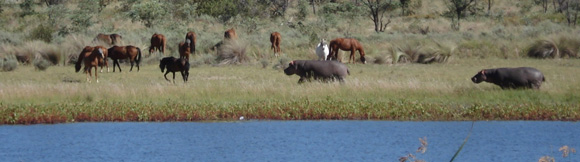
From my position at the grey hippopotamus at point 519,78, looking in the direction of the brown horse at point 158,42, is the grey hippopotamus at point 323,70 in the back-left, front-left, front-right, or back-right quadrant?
front-left

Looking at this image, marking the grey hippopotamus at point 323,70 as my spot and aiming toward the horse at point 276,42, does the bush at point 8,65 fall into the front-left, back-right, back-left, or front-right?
front-left

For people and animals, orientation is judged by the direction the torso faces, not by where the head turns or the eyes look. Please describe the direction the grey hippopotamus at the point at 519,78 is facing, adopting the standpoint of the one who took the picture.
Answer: facing to the left of the viewer

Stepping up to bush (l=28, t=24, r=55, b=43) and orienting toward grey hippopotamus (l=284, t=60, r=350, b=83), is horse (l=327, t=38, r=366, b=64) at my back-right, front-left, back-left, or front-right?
front-left

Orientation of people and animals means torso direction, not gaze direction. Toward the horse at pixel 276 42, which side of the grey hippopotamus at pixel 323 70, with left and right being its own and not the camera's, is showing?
right

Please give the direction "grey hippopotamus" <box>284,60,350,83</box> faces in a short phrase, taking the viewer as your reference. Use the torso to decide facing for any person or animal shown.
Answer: facing to the left of the viewer

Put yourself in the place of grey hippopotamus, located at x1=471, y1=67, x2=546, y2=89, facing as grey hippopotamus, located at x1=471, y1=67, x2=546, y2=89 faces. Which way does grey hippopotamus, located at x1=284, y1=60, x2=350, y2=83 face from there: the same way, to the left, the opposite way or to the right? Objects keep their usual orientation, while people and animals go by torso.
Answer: the same way

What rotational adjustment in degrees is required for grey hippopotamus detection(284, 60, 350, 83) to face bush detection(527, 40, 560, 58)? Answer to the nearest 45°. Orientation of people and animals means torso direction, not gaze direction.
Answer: approximately 135° to its right

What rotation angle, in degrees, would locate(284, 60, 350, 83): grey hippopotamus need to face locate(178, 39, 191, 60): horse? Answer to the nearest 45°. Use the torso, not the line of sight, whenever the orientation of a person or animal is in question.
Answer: approximately 45° to its right

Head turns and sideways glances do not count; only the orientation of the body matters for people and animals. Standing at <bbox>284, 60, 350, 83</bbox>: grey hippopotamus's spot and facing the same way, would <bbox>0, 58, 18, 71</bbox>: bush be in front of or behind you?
in front
